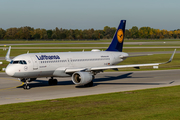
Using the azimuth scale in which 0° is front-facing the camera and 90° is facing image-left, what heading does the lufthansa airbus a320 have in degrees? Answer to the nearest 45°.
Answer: approximately 45°
